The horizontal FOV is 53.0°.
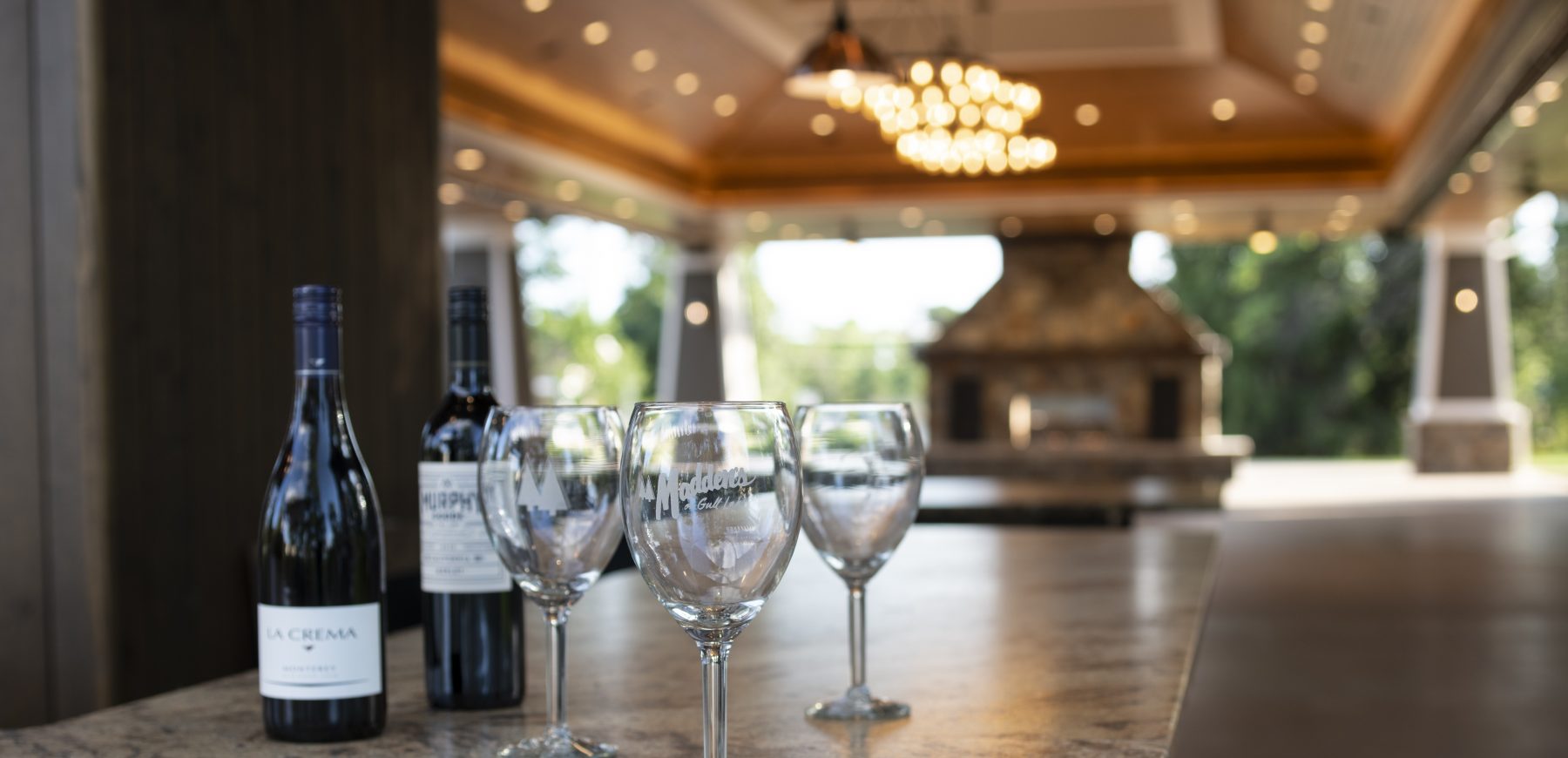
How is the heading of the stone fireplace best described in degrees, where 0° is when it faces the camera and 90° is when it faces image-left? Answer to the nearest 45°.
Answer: approximately 0°

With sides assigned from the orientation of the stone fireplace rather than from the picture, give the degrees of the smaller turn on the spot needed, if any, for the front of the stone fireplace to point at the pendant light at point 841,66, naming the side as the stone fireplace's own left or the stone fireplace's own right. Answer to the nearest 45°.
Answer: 0° — it already faces it

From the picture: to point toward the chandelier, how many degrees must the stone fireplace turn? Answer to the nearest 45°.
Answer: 0° — it already faces it

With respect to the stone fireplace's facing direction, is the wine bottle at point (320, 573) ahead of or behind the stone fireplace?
ahead

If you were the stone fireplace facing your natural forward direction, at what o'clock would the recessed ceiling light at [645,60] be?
The recessed ceiling light is roughly at 1 o'clock from the stone fireplace.

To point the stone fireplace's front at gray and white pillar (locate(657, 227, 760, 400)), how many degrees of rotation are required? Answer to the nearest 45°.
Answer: approximately 90° to its right

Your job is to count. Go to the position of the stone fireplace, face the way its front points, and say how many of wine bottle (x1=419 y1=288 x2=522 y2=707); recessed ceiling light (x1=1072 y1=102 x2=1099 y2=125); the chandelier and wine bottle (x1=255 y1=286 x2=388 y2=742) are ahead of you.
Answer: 4

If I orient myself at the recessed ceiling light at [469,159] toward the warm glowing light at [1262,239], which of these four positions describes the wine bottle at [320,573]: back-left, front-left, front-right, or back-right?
back-right

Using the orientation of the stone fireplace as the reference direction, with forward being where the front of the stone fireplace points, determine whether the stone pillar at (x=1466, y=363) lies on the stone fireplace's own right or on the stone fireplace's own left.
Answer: on the stone fireplace's own left

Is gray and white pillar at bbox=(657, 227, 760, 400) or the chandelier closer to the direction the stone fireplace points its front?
the chandelier

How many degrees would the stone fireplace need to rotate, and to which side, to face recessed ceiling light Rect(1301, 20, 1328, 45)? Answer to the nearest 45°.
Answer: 0° — it already faces it

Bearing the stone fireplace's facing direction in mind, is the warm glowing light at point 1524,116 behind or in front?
in front
